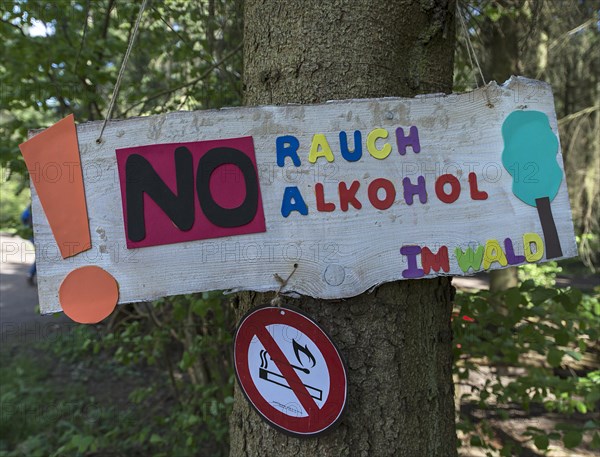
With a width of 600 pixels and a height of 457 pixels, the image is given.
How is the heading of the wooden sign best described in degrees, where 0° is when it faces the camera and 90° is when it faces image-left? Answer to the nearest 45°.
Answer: approximately 0°

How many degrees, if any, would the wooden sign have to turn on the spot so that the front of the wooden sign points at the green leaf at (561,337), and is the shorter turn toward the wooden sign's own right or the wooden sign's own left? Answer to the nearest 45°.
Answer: approximately 135° to the wooden sign's own left

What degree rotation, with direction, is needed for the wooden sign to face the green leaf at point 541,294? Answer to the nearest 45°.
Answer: approximately 135° to its left
